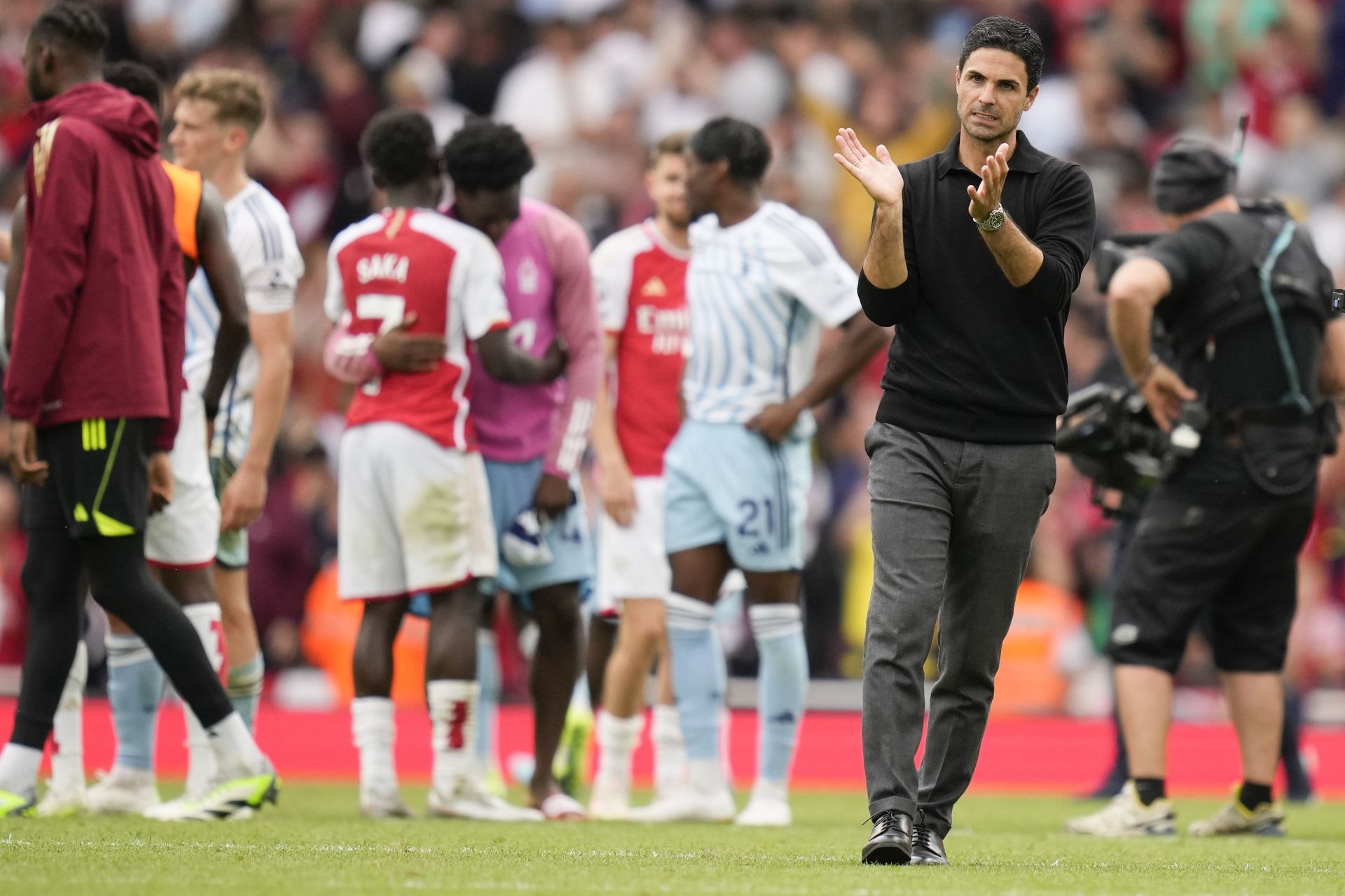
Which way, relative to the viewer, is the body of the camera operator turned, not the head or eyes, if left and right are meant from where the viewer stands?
facing away from the viewer and to the left of the viewer

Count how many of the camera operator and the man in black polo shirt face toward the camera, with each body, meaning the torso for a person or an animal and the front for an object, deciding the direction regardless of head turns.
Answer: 1

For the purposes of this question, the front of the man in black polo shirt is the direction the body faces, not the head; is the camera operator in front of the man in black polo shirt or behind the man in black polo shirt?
behind

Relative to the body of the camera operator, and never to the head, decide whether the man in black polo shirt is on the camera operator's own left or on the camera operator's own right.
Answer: on the camera operator's own left

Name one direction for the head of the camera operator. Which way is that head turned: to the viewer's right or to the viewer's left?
to the viewer's left

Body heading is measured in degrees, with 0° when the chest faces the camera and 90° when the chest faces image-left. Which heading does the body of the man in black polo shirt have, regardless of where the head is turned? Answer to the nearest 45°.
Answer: approximately 0°
